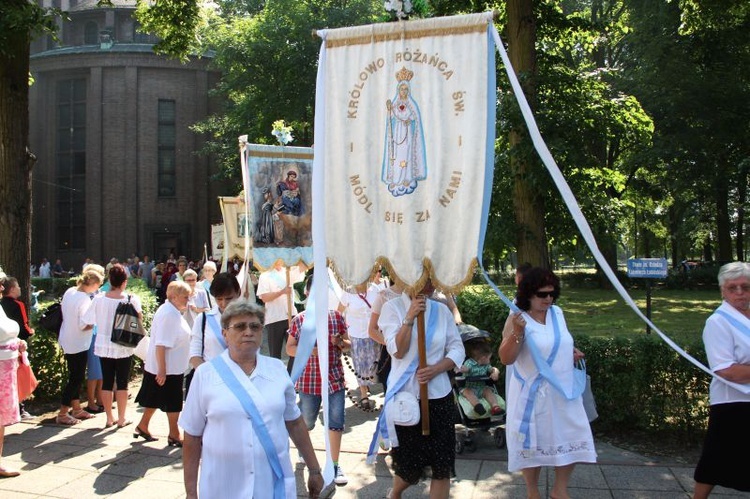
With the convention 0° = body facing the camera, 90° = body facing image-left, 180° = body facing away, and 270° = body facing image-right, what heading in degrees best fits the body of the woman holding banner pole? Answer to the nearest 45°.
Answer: approximately 0°

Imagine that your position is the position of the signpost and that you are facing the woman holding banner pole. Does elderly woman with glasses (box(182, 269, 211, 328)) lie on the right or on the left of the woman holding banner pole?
right

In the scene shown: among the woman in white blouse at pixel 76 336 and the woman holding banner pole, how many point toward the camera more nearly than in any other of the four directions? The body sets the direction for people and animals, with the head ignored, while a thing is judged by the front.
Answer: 1

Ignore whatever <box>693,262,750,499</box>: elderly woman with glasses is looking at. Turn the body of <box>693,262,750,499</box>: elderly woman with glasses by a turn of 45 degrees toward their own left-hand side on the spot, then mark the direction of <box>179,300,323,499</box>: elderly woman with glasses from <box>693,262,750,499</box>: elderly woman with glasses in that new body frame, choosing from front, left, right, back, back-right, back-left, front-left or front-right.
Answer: back-right

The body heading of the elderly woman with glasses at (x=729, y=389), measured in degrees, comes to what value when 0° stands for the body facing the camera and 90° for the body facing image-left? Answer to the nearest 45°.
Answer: approximately 315°

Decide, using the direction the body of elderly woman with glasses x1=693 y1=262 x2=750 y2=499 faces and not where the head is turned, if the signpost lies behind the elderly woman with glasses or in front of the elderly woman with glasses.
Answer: behind
